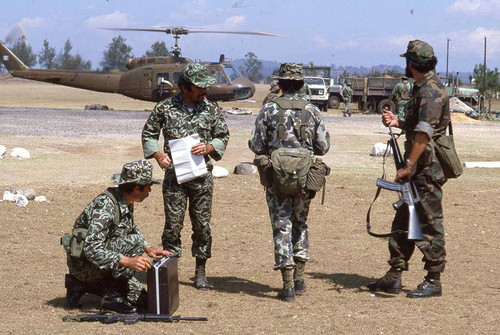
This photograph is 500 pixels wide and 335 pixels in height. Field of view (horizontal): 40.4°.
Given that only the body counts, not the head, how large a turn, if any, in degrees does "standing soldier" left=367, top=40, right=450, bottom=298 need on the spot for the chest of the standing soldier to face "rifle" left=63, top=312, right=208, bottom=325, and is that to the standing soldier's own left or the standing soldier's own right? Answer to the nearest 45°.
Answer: approximately 45° to the standing soldier's own left

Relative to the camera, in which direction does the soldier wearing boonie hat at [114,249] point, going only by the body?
to the viewer's right

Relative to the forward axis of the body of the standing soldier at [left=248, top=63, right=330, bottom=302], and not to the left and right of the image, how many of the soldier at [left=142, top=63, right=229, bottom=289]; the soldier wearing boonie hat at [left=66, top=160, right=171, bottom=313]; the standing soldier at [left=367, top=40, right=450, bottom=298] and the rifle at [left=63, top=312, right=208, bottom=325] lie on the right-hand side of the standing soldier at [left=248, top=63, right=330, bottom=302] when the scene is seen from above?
1

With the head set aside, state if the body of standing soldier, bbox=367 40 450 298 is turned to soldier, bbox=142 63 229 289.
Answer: yes

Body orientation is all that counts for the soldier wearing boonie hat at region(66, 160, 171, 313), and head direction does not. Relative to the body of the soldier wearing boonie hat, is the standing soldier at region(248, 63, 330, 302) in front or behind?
in front

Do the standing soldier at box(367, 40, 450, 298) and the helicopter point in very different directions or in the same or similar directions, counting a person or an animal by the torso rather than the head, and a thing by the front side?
very different directions

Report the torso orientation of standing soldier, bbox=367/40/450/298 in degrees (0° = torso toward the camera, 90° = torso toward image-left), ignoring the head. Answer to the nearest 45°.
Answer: approximately 90°

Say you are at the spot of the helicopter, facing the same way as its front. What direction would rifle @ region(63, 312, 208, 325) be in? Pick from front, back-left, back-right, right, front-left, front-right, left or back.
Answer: right

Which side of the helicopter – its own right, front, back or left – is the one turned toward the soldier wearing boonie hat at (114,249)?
right

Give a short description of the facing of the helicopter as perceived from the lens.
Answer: facing to the right of the viewer

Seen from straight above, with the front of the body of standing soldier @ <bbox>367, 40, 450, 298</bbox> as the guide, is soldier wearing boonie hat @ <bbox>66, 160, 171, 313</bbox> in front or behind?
in front

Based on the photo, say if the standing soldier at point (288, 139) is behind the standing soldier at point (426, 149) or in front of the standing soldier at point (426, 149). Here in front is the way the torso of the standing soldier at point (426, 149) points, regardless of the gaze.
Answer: in front

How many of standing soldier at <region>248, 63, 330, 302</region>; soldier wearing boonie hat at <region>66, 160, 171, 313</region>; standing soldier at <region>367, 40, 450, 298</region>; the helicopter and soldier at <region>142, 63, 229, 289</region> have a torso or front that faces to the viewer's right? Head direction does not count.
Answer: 2

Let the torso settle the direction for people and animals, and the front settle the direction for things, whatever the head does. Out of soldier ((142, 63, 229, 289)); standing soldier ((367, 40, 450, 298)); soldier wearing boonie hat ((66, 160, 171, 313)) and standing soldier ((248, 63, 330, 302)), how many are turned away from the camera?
1

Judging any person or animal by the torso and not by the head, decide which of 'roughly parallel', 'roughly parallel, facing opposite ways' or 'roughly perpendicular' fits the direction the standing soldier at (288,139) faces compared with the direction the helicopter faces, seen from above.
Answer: roughly perpendicular

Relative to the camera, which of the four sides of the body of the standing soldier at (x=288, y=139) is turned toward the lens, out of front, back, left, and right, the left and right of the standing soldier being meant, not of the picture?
back

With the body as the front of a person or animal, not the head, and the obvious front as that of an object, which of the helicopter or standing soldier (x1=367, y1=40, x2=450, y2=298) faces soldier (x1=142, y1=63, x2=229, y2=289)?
the standing soldier
